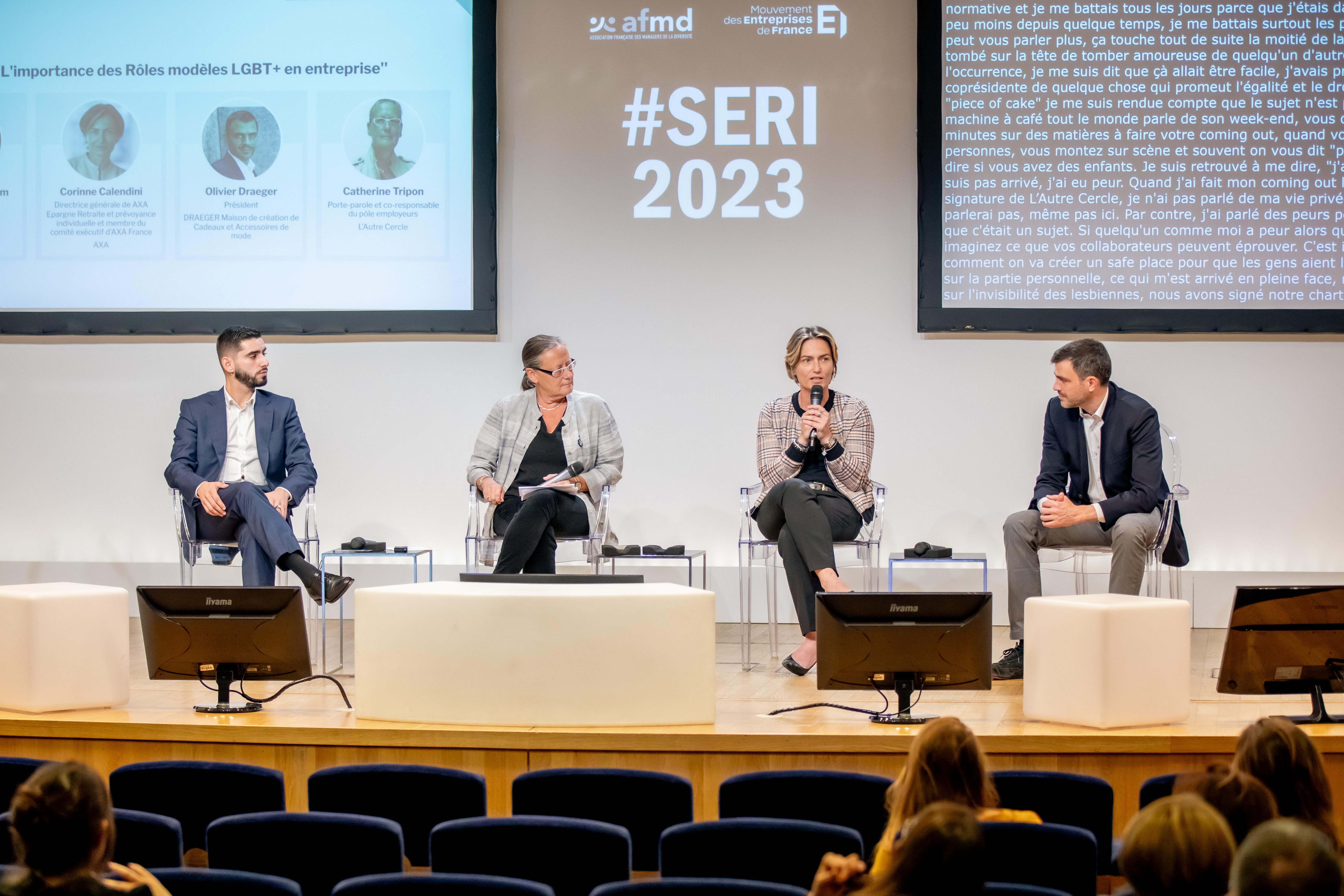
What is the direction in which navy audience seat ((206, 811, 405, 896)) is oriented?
away from the camera

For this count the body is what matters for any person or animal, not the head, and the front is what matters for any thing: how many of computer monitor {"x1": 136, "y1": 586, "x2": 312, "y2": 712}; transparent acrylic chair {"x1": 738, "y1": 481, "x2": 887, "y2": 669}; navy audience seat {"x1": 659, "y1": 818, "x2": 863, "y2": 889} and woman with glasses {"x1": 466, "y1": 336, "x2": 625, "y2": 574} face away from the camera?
2

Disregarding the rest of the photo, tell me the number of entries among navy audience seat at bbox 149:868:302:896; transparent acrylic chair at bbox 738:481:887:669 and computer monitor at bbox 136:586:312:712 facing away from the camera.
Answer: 2

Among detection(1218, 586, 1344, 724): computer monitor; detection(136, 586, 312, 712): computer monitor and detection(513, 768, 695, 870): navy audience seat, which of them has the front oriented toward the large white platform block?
the navy audience seat

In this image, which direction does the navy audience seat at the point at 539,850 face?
away from the camera

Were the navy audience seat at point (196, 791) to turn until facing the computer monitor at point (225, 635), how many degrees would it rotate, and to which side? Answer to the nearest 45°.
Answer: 0° — it already faces it

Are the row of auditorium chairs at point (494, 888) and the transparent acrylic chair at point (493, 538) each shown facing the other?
yes

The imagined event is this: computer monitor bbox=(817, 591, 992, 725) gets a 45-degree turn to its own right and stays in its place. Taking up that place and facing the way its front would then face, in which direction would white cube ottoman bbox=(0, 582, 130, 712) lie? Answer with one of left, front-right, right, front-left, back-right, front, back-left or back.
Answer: back-left

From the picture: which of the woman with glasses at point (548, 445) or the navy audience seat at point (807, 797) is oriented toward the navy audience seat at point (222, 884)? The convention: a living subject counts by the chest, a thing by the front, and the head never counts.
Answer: the woman with glasses

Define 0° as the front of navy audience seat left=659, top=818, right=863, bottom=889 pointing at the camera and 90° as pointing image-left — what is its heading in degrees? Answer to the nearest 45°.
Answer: approximately 180°
